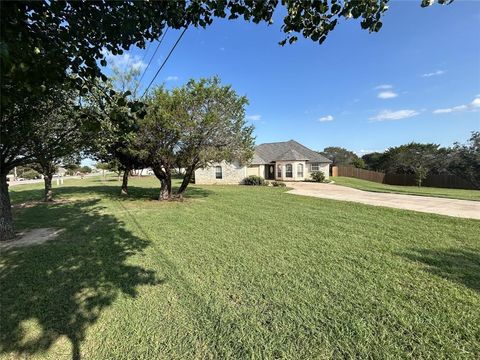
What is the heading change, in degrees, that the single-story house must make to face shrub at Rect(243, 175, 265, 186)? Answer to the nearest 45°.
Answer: approximately 45° to its right

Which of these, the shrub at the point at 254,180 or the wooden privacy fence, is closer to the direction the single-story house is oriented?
the shrub

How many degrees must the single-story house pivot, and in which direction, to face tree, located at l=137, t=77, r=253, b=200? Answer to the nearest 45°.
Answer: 0° — it already faces it

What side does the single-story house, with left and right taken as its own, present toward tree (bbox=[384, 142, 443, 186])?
left

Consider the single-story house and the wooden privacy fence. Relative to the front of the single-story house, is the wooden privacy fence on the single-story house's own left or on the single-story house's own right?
on the single-story house's own left

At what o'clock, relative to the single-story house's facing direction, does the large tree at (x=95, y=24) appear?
The large tree is roughly at 12 o'clock from the single-story house.

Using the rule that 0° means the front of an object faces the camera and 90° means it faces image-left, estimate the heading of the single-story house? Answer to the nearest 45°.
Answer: approximately 0°
